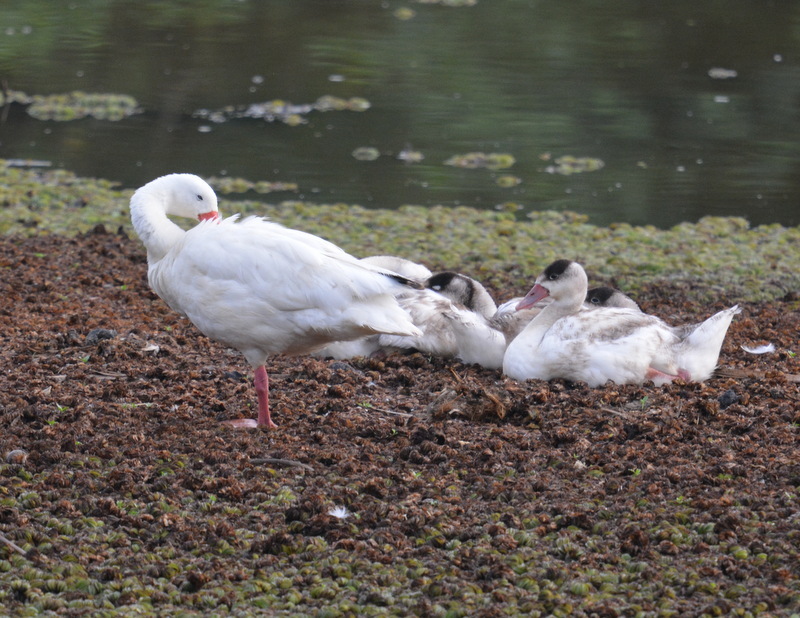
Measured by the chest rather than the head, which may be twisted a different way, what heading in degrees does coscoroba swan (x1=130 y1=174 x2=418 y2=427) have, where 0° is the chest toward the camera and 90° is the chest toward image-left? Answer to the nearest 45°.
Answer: approximately 90°

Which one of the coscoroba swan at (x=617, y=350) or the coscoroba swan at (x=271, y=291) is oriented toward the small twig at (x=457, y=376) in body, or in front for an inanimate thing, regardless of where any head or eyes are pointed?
the coscoroba swan at (x=617, y=350)

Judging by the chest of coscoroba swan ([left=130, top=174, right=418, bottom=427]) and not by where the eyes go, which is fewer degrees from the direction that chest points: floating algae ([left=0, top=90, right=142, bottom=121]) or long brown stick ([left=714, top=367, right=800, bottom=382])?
the floating algae

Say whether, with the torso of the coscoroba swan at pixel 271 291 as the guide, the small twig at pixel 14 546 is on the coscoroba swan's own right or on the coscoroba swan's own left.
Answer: on the coscoroba swan's own left

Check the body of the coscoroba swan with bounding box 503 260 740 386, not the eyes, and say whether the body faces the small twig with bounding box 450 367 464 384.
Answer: yes

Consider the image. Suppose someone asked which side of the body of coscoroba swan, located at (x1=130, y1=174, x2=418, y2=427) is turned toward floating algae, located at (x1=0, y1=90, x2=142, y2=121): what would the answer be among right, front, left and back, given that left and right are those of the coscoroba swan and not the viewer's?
right

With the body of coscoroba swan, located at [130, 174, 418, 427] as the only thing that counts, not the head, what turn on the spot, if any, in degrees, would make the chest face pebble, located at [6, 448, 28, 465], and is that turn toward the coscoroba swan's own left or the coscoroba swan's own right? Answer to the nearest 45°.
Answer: approximately 45° to the coscoroba swan's own left

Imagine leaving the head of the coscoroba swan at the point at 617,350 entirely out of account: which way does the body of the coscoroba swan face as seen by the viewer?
to the viewer's left

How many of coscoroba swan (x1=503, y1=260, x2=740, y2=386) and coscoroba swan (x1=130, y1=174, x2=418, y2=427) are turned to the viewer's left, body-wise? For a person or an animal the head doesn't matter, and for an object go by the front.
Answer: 2

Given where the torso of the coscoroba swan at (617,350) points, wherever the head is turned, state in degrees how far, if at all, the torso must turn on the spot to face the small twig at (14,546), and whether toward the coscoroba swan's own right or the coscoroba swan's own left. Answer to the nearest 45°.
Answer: approximately 45° to the coscoroba swan's own left

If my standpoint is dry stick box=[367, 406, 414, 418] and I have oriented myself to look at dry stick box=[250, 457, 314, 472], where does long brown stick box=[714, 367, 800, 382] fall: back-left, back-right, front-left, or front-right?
back-left
